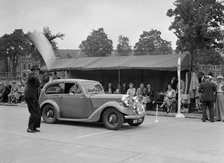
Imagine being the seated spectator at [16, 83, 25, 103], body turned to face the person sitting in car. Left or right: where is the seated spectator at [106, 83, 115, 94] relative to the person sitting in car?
left

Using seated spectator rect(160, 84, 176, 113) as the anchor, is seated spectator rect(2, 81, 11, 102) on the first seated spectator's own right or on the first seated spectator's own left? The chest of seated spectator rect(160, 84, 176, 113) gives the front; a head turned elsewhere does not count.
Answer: on the first seated spectator's own right

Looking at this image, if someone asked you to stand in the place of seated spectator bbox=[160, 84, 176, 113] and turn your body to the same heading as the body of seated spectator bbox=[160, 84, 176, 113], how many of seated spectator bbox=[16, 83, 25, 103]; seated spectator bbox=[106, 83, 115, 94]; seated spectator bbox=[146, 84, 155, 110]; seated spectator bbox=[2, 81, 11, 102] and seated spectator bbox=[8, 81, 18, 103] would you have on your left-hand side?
0

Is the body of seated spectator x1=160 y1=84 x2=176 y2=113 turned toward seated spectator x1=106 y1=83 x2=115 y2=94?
no

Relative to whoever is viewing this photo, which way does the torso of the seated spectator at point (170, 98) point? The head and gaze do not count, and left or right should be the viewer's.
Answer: facing the viewer and to the left of the viewer

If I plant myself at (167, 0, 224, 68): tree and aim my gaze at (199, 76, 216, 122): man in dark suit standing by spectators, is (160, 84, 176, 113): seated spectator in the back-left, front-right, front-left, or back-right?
front-right

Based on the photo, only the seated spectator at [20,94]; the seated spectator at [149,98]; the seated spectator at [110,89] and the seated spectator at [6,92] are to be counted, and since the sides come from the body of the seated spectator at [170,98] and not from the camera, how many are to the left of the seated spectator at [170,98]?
0

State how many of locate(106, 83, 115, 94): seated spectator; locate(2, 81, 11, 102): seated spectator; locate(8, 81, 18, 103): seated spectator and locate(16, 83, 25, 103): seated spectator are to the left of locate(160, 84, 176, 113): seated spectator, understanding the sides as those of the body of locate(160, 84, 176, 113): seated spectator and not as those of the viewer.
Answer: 0

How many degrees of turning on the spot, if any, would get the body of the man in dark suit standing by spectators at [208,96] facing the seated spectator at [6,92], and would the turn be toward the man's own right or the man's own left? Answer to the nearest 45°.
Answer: approximately 45° to the man's own left

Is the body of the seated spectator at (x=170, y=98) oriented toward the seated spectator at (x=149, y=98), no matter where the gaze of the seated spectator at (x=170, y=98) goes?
no
